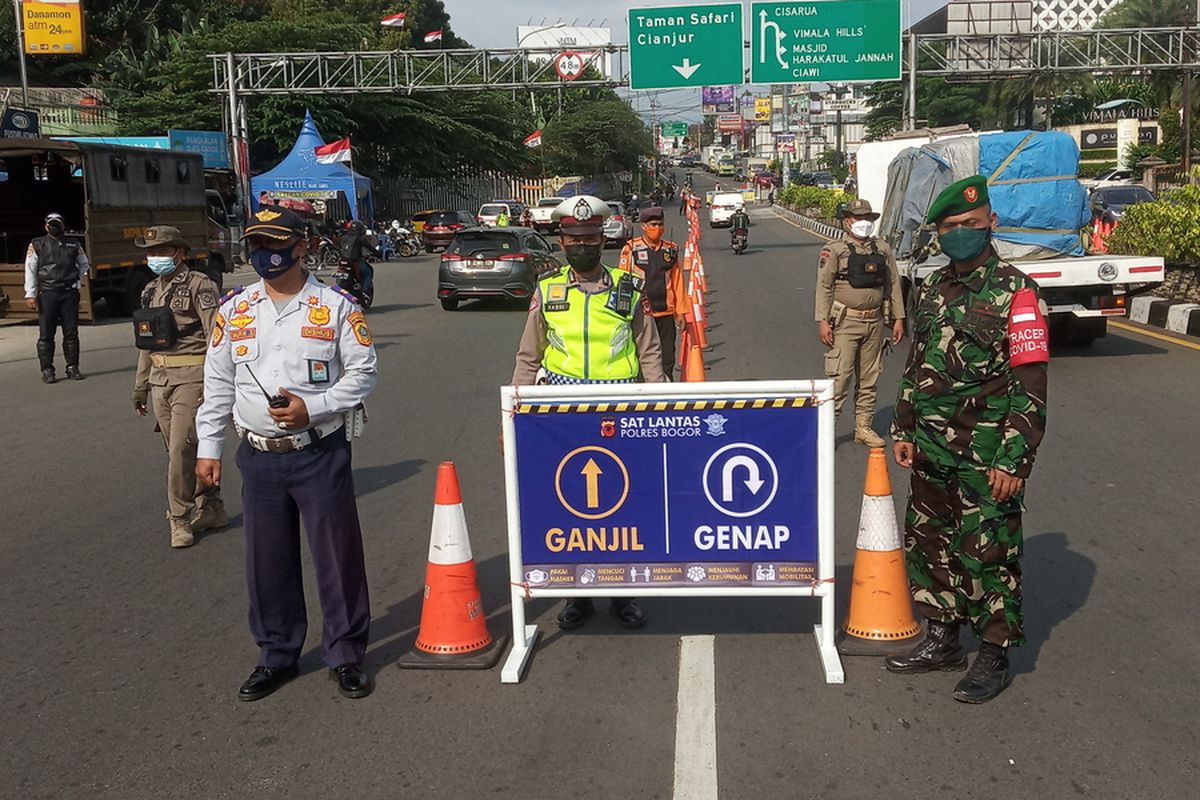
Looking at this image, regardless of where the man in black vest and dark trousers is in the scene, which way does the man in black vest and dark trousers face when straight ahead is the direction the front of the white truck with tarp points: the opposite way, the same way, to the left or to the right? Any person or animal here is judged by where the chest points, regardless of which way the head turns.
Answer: the opposite way

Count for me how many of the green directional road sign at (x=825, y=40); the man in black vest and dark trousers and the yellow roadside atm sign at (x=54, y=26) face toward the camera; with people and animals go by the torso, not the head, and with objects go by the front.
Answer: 3

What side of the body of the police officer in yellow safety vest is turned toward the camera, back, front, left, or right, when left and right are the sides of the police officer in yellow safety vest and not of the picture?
front

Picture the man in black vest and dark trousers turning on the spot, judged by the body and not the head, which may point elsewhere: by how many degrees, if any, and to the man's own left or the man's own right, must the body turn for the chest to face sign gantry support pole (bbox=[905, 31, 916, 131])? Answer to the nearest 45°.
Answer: approximately 135° to the man's own left

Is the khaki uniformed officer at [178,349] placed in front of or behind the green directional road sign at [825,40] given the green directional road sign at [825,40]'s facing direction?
in front

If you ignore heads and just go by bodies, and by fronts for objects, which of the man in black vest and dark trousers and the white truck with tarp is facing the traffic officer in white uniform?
the man in black vest and dark trousers

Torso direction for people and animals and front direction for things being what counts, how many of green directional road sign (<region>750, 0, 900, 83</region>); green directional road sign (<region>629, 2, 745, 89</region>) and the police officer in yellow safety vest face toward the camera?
3

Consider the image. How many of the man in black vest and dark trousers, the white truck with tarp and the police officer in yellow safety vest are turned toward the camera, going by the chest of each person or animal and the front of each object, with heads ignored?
2

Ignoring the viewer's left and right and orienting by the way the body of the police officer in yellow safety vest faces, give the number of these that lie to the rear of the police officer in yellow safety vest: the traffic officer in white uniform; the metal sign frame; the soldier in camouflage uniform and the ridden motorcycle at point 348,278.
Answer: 1

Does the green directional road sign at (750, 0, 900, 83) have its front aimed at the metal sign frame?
yes

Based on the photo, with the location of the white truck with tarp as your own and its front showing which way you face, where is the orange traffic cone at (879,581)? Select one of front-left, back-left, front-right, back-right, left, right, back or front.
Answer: back-left

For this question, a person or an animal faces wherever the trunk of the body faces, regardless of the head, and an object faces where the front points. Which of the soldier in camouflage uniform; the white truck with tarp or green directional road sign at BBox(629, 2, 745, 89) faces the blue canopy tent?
the white truck with tarp

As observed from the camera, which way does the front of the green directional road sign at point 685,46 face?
facing the viewer

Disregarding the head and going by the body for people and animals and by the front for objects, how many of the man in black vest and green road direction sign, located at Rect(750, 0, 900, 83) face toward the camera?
2

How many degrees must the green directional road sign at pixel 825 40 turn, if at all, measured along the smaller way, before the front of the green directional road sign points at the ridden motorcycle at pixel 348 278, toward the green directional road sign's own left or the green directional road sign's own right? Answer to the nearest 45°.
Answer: approximately 45° to the green directional road sign's own right
